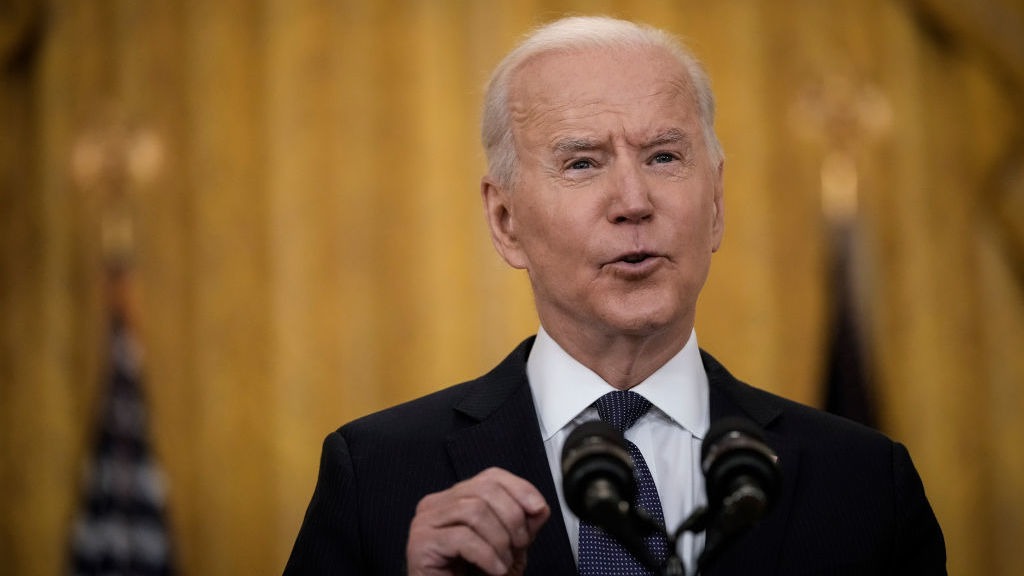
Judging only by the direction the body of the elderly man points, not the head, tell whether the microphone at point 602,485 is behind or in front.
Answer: in front

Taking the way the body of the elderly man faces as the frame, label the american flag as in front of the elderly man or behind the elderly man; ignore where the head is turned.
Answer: behind

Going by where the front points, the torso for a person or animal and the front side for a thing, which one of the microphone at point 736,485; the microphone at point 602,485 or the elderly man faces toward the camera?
the elderly man

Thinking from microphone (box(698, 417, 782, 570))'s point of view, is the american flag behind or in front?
in front

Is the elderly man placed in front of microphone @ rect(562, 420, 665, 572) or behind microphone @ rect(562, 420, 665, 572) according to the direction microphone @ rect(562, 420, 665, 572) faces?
in front

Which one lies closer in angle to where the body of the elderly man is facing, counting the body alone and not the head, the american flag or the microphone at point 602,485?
the microphone

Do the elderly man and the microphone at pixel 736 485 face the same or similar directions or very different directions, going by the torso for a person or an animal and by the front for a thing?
very different directions

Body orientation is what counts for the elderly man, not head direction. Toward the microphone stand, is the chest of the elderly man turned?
yes

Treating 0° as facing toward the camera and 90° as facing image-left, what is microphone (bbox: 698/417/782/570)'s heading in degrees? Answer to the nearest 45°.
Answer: approximately 180°

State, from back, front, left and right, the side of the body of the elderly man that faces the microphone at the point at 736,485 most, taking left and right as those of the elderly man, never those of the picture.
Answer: front

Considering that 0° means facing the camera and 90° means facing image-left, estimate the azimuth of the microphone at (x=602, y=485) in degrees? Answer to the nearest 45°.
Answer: approximately 180°

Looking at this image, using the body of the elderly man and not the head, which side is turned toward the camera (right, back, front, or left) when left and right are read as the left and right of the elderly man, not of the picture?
front

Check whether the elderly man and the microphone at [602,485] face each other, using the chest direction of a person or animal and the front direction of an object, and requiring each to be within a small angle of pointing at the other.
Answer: yes

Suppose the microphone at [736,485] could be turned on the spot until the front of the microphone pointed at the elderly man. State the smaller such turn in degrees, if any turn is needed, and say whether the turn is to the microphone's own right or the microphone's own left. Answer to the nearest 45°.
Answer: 0° — it already faces them

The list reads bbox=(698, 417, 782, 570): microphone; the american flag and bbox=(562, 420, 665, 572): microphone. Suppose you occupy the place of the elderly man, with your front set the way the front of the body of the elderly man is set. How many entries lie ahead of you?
2
